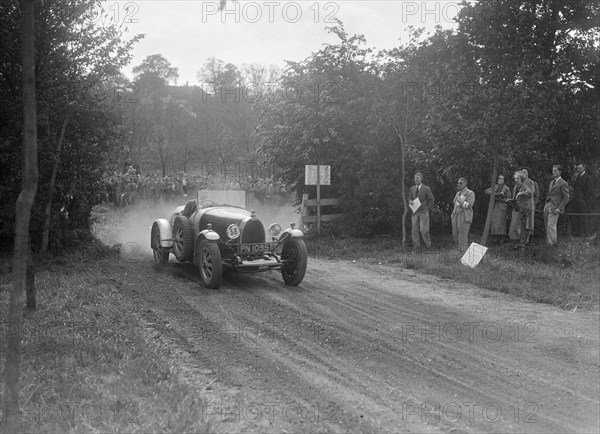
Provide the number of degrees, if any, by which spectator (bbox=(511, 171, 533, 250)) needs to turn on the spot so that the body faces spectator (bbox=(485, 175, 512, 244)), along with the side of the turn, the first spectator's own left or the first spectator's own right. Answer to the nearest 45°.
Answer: approximately 90° to the first spectator's own right

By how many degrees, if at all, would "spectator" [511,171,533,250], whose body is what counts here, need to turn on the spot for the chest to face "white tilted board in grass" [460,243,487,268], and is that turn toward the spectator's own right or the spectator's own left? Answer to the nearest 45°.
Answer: approximately 45° to the spectator's own left

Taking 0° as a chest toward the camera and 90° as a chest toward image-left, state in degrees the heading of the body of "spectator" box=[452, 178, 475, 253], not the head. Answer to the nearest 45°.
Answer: approximately 45°

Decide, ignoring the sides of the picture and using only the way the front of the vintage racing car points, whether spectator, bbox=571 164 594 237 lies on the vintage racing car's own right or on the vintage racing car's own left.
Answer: on the vintage racing car's own left

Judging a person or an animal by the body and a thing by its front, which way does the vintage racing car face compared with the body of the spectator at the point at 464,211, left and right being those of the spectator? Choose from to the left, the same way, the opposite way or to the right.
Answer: to the left

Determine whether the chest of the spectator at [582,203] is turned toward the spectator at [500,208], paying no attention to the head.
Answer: yes

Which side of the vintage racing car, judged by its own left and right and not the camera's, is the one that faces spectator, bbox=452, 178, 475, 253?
left

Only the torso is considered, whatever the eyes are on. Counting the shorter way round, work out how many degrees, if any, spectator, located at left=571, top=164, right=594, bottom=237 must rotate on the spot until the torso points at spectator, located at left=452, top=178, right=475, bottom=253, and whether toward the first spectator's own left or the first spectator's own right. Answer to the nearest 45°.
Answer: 0° — they already face them

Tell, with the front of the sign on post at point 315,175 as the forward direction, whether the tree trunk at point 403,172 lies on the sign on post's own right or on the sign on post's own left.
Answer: on the sign on post's own left

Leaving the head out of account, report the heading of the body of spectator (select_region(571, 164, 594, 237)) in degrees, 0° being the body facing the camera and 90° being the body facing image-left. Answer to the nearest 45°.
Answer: approximately 45°

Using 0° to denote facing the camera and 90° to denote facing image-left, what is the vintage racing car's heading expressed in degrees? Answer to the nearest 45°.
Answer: approximately 315°

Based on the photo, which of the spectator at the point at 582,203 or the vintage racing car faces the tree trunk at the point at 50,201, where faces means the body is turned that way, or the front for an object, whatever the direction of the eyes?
the spectator

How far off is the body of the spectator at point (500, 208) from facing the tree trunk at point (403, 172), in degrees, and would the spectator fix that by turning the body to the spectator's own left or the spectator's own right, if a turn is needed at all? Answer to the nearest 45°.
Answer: approximately 45° to the spectator's own right
